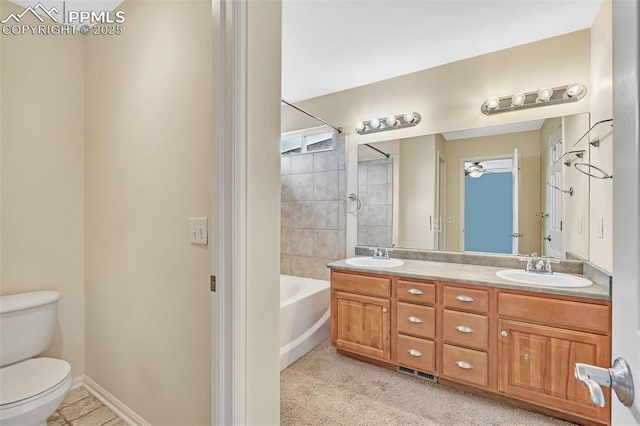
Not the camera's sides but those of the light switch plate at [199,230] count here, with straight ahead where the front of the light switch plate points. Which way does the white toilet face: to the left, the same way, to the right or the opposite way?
to the left

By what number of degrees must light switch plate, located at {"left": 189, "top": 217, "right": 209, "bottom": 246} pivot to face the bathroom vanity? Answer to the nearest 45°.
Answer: approximately 135° to its left

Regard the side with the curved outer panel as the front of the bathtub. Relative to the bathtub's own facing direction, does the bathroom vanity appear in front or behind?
in front

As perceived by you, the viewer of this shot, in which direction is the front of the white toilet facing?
facing the viewer and to the right of the viewer

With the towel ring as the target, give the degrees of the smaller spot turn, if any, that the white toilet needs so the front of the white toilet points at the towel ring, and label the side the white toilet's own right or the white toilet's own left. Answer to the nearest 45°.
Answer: approximately 45° to the white toilet's own left

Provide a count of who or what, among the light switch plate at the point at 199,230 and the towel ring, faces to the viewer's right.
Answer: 0

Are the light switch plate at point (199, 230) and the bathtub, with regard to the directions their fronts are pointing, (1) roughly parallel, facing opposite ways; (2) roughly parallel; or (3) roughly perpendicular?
roughly perpendicular

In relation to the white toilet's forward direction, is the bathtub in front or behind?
in front

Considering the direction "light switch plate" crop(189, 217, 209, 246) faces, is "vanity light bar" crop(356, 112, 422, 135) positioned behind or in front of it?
behind
